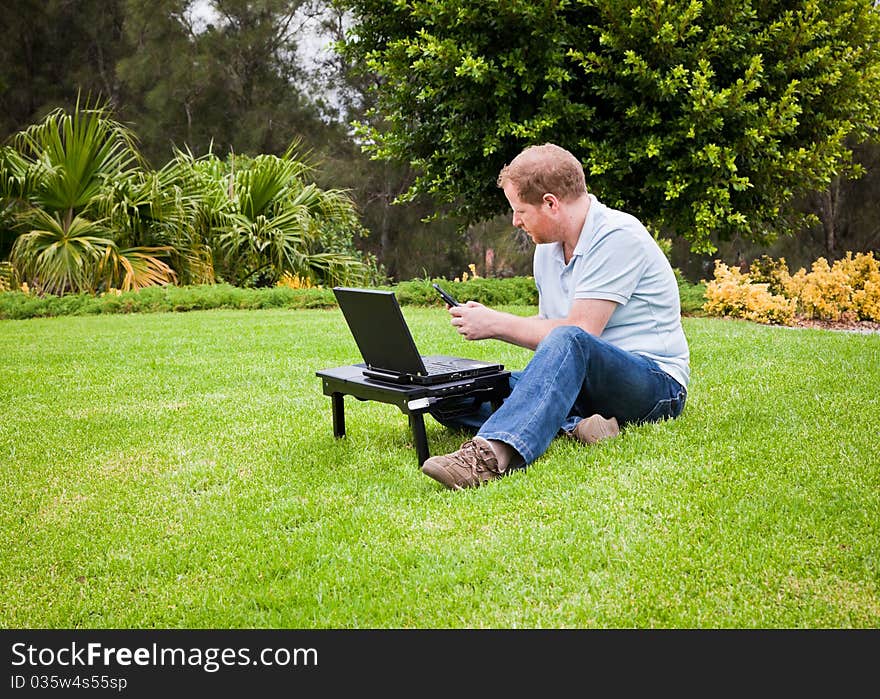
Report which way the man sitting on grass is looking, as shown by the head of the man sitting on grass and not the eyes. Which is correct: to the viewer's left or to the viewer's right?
to the viewer's left

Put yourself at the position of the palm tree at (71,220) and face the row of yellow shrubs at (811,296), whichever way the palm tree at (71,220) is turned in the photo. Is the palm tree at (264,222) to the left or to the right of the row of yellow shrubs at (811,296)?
left

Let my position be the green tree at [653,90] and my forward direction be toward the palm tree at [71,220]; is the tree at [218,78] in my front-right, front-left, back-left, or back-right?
front-right

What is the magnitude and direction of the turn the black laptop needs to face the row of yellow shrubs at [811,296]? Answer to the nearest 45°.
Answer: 0° — it already faces it

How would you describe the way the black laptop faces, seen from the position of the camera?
facing away from the viewer and to the right of the viewer

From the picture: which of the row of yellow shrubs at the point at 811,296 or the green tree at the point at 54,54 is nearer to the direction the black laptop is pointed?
the row of yellow shrubs

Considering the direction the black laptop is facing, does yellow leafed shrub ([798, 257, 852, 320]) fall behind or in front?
in front
